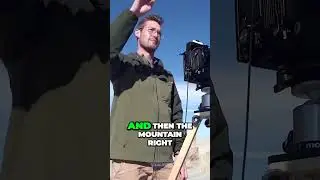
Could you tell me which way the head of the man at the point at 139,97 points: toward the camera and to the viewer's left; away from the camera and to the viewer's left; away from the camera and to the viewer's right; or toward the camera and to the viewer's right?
toward the camera and to the viewer's right
